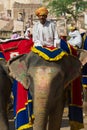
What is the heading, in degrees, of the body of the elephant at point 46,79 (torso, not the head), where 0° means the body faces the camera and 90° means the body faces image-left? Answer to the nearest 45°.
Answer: approximately 0°

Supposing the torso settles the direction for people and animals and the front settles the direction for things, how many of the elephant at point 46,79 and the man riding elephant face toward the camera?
2

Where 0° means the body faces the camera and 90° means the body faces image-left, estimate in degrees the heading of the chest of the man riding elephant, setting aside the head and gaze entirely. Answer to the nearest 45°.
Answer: approximately 0°

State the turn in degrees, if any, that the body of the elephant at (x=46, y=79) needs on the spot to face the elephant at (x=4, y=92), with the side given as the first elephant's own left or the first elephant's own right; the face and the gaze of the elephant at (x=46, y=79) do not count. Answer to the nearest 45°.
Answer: approximately 135° to the first elephant's own right
